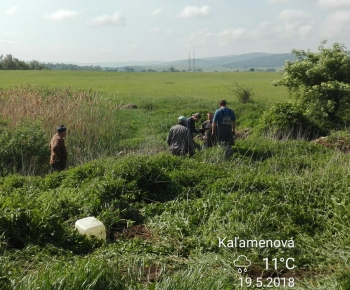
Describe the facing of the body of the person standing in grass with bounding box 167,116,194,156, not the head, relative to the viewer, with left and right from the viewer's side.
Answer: facing away from the viewer

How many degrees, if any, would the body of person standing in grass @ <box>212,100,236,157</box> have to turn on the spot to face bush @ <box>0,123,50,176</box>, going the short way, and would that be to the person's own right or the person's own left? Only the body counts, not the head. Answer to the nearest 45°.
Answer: approximately 90° to the person's own left

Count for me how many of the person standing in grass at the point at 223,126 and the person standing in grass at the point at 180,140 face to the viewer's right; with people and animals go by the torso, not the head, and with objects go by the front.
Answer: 0

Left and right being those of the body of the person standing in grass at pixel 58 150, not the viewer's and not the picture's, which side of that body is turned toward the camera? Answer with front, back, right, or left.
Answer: right

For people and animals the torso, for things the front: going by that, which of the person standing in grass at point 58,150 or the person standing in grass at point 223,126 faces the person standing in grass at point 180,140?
the person standing in grass at point 58,150

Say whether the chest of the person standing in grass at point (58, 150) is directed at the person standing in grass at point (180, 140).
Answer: yes

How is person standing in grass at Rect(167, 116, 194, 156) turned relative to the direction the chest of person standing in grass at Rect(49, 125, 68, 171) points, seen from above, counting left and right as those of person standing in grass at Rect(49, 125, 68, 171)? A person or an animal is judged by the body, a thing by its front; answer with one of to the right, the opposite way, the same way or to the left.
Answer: to the left

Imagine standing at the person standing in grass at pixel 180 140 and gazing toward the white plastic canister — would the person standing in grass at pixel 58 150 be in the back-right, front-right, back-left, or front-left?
front-right

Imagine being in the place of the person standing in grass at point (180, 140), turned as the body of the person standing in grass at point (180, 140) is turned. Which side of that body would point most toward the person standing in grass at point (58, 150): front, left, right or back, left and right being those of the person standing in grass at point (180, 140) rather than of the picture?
left

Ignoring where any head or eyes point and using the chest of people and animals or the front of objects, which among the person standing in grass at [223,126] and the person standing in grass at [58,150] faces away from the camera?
the person standing in grass at [223,126]

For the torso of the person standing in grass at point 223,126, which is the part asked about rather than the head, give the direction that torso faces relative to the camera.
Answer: away from the camera

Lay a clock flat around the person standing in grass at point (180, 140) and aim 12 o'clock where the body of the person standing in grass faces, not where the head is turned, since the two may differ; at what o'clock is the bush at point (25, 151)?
The bush is roughly at 9 o'clock from the person standing in grass.

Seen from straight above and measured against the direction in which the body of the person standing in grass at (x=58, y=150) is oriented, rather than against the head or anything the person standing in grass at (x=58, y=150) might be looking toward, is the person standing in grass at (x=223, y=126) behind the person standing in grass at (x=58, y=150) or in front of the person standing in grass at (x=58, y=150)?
in front

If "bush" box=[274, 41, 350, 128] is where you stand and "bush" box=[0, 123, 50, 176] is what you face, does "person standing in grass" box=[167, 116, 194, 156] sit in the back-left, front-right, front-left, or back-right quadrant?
front-left
